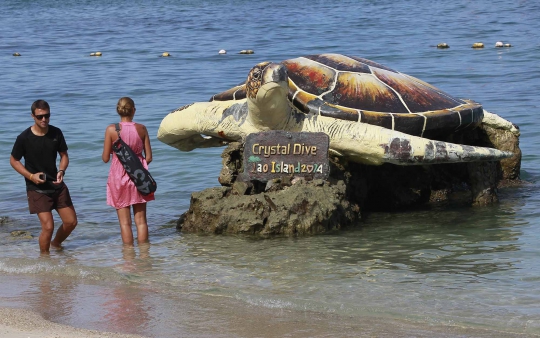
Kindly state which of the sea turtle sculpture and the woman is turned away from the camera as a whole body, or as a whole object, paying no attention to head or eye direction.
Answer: the woman

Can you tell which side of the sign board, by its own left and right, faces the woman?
right

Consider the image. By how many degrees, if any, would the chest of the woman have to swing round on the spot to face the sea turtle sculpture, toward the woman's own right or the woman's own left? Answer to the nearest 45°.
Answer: approximately 90° to the woman's own right

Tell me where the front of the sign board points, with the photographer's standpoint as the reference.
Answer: facing the viewer

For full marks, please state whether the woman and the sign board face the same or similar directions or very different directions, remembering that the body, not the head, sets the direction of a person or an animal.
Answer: very different directions

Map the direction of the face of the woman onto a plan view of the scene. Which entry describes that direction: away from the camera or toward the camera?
away from the camera

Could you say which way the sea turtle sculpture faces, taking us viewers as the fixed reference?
facing the viewer and to the left of the viewer

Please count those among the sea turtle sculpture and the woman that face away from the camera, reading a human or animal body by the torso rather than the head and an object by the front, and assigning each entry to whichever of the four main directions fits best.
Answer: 1

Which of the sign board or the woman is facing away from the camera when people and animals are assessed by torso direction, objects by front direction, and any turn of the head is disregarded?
the woman

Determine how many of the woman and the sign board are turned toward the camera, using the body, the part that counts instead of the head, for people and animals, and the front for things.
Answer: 1

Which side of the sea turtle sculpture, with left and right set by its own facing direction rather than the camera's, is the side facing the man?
front

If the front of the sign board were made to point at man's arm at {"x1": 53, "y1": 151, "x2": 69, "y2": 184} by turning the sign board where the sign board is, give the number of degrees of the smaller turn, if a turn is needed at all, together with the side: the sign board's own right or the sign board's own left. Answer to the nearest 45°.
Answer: approximately 45° to the sign board's own right

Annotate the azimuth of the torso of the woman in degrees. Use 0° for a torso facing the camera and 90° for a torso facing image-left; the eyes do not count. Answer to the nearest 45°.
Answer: approximately 180°

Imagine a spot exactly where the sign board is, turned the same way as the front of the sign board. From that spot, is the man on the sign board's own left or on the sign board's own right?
on the sign board's own right

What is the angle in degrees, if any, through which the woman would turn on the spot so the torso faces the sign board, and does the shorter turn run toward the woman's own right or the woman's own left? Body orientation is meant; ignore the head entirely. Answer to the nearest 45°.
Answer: approximately 90° to the woman's own right
